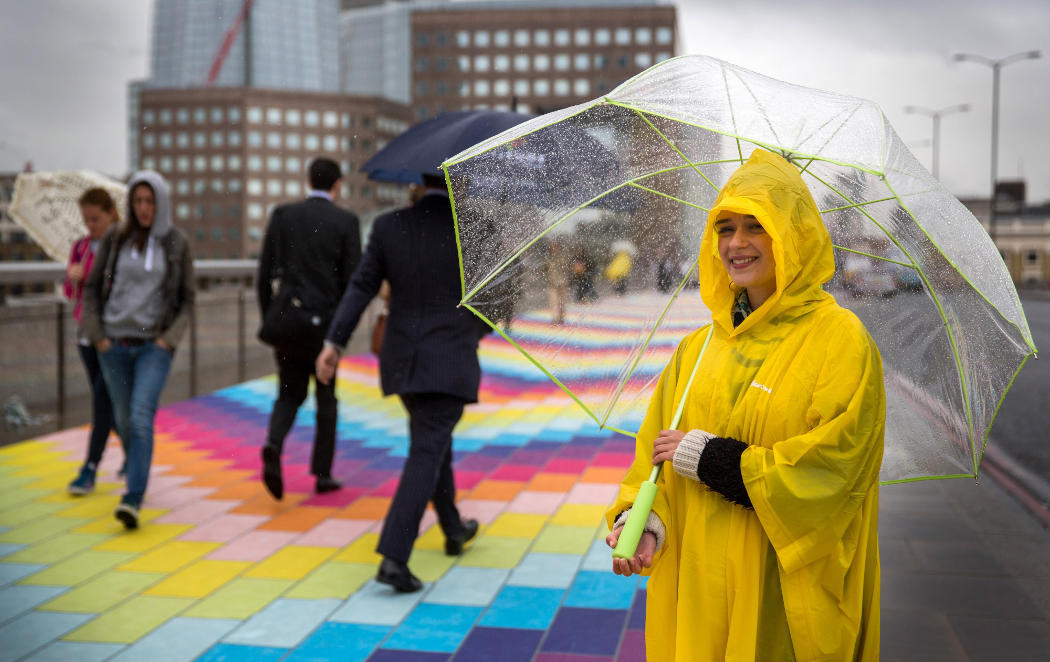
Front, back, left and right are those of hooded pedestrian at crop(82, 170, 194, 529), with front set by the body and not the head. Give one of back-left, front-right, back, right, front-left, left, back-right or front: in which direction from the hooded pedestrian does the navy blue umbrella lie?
front-left

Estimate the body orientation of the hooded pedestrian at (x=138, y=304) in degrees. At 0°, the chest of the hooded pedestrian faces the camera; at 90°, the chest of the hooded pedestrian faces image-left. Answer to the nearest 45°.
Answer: approximately 0°

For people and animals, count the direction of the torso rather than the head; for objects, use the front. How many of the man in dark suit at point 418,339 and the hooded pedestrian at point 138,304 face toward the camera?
1

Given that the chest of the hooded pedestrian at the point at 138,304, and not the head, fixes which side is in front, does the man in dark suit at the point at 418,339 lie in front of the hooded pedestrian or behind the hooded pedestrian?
in front

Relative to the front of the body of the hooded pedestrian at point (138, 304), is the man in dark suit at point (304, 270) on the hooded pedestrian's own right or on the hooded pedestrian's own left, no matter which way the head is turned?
on the hooded pedestrian's own left

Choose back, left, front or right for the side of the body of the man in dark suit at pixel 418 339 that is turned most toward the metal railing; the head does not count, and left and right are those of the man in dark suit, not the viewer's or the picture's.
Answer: left

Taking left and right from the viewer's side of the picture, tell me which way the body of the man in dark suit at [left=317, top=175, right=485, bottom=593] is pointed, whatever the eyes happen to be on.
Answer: facing away from the viewer and to the right of the viewer
